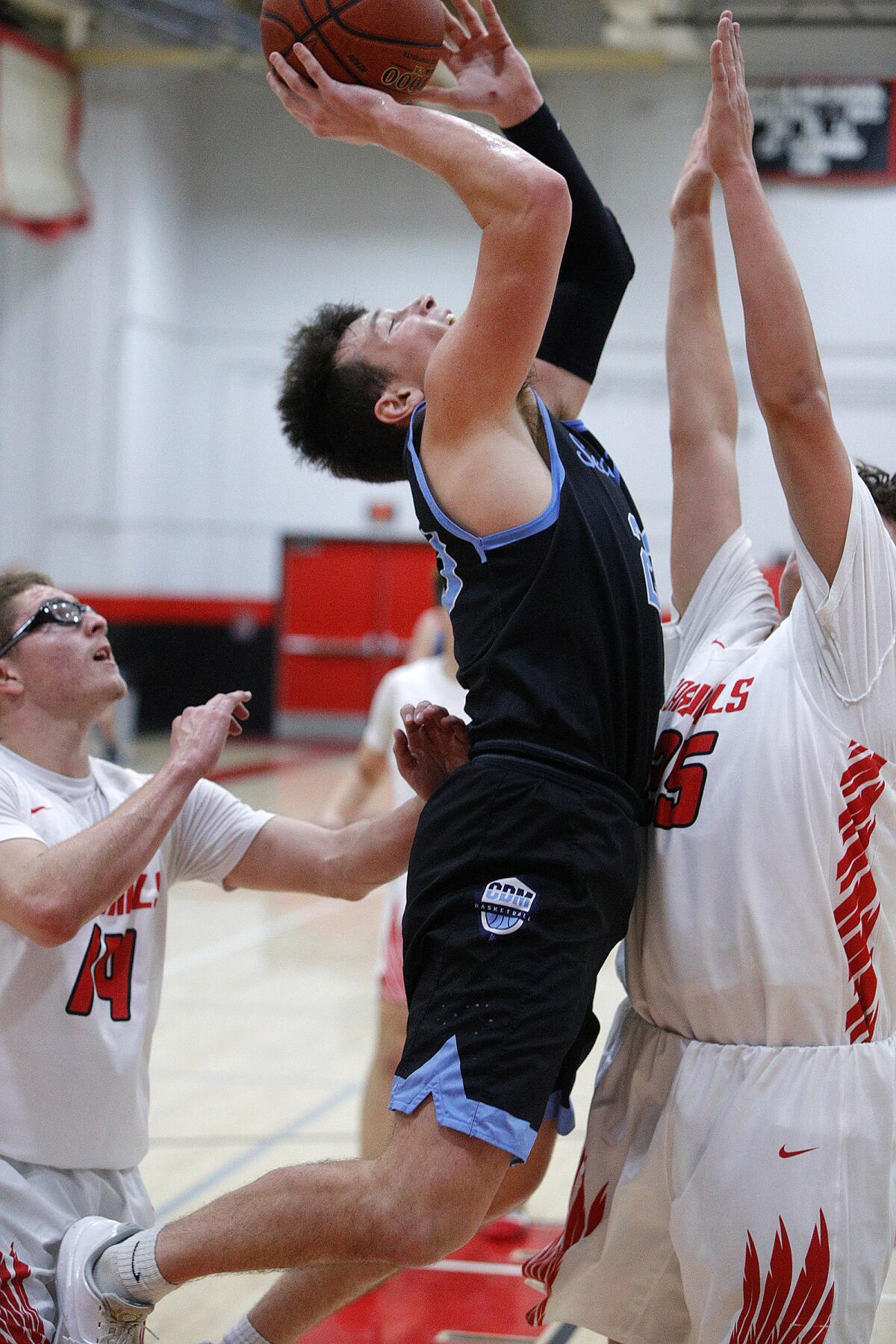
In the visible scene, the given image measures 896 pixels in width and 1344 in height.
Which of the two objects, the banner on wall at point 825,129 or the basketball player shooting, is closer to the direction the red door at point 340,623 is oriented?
the basketball player shooting

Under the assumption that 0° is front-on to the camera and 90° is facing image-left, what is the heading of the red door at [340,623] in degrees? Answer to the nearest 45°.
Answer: approximately 0°

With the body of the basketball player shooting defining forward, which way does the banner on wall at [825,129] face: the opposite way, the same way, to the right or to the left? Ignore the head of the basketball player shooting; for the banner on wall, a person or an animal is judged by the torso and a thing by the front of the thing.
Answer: to the right

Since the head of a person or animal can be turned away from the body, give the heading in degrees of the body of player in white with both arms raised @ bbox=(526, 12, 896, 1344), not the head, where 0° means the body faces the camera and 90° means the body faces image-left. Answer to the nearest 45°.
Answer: approximately 45°

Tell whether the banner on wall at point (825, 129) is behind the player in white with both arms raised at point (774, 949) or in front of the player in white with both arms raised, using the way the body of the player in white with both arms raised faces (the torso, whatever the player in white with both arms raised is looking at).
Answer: behind

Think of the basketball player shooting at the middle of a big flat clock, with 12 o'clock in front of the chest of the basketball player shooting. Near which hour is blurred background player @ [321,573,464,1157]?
The blurred background player is roughly at 9 o'clock from the basketball player shooting.

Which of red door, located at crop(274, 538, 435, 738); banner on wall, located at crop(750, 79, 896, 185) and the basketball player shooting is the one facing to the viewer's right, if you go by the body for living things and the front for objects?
the basketball player shooting

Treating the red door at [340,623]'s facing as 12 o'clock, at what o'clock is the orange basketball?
The orange basketball is roughly at 12 o'clock from the red door.

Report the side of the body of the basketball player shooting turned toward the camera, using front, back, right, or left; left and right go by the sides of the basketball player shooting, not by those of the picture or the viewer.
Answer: right
